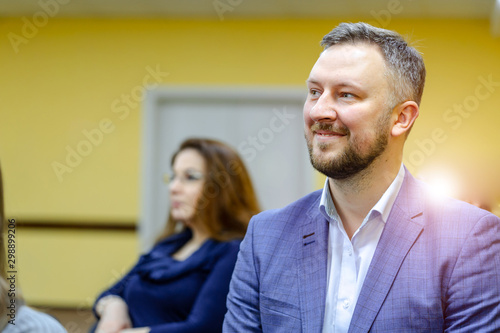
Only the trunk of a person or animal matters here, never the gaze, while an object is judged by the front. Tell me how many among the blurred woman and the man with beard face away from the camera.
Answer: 0

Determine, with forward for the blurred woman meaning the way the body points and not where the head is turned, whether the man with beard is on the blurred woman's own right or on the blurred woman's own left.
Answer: on the blurred woman's own left

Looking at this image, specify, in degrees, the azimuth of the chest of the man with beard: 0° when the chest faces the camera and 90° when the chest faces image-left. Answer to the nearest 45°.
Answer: approximately 45°

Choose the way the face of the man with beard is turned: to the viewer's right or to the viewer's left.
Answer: to the viewer's left

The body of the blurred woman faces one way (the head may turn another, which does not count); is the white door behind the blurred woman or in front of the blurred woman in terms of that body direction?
behind

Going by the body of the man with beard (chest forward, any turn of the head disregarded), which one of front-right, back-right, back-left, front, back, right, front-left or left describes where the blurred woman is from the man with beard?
right

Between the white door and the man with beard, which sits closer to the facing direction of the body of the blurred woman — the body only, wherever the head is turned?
the man with beard

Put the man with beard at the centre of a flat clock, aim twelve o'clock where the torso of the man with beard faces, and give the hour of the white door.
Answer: The white door is roughly at 4 o'clock from the man with beard.
